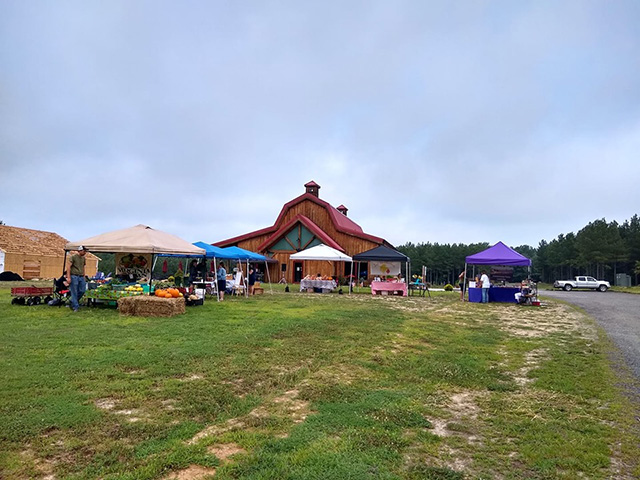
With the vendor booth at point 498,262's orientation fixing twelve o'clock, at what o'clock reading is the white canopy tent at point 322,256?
The white canopy tent is roughly at 3 o'clock from the vendor booth.

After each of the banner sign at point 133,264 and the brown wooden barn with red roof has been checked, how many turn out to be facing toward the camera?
2

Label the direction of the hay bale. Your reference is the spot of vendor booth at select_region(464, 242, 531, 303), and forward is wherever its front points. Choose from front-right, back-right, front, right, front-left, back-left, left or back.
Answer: front-right

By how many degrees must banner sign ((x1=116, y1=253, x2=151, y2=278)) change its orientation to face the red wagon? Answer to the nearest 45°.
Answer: approximately 90° to its right

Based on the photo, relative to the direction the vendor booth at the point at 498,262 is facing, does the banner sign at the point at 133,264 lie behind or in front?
in front

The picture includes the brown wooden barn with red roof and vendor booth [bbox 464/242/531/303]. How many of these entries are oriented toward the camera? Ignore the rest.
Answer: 2

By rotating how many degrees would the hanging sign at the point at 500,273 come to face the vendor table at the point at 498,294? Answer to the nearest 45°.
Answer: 0° — it already faces it

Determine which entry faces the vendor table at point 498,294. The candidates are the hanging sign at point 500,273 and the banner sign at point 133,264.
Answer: the hanging sign

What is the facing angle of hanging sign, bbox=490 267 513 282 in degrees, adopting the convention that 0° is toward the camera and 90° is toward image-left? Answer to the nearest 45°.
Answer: approximately 0°

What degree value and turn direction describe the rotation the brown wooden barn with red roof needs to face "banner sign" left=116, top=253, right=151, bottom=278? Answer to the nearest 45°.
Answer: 0° — it already faces it

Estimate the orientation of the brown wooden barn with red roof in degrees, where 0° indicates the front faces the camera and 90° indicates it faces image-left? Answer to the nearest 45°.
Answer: approximately 0°

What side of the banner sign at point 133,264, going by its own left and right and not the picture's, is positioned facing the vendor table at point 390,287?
left

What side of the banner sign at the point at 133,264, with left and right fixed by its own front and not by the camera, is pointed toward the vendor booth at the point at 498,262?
left
